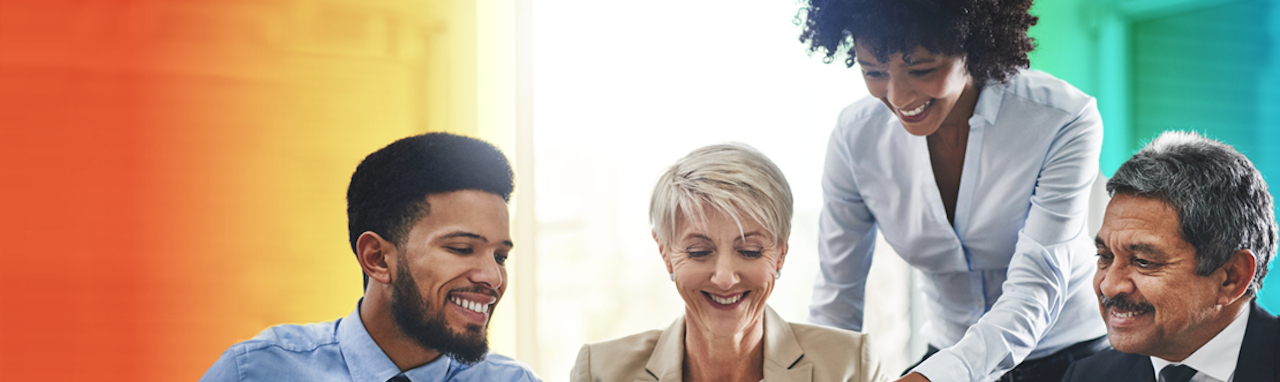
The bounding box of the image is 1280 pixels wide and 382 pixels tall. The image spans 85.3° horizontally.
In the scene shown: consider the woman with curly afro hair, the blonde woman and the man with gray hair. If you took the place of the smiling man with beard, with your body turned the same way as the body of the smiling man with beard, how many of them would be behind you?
0

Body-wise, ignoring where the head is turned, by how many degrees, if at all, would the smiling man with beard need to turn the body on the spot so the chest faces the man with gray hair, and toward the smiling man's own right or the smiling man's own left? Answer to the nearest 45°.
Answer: approximately 45° to the smiling man's own left

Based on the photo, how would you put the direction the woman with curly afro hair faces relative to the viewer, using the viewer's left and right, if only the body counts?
facing the viewer and to the left of the viewer

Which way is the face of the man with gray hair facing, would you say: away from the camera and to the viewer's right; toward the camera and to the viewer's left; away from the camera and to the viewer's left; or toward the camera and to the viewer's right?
toward the camera and to the viewer's left

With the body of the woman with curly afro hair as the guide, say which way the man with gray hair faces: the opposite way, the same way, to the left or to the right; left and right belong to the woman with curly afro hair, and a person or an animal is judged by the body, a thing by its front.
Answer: the same way

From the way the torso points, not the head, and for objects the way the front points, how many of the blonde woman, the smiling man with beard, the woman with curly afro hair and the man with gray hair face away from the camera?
0

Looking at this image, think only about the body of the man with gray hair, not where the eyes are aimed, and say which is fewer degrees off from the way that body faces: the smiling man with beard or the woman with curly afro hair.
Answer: the smiling man with beard

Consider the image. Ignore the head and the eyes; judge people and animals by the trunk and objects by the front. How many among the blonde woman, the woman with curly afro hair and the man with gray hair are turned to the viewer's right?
0

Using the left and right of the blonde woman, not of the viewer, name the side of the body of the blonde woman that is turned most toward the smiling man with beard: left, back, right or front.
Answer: right

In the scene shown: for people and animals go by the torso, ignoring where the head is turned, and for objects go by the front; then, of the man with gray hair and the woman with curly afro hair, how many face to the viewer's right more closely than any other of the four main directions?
0

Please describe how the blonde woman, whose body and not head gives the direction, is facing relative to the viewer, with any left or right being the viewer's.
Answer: facing the viewer

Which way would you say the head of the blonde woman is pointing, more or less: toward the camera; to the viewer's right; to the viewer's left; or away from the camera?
toward the camera

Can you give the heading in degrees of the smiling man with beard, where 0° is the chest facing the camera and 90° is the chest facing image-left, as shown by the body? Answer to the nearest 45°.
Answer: approximately 315°

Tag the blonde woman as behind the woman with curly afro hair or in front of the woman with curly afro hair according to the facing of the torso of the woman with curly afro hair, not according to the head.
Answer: in front

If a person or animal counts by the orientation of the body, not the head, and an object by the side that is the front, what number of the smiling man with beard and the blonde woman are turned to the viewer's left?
0

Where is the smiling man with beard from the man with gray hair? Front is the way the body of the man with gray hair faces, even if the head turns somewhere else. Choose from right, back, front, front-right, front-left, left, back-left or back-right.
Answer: front
